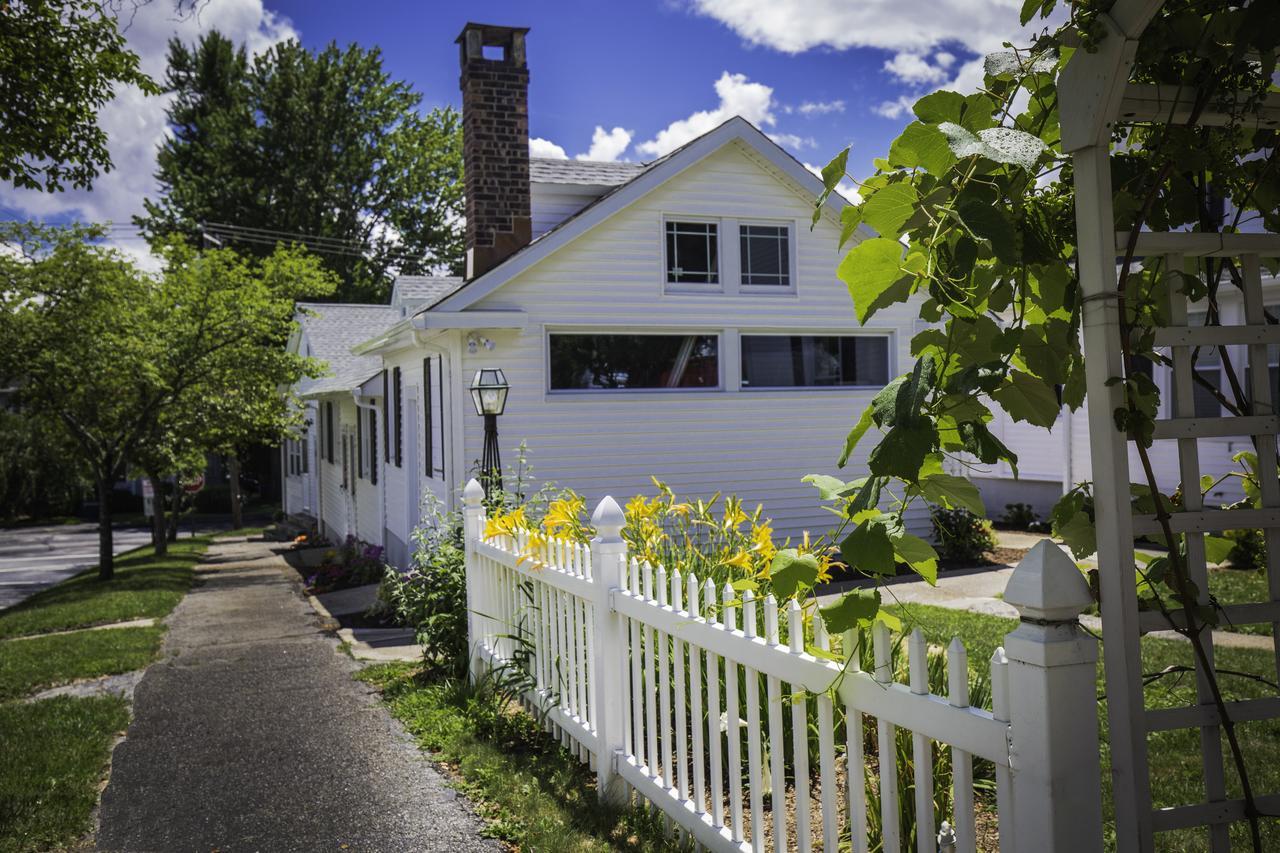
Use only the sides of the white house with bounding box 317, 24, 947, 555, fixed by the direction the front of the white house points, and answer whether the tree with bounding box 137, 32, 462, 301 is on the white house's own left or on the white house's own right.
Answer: on the white house's own right

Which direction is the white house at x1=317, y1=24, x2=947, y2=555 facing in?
to the viewer's left

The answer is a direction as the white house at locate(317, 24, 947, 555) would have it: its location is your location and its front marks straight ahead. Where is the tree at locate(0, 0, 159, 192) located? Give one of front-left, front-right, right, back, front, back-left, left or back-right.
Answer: front-left

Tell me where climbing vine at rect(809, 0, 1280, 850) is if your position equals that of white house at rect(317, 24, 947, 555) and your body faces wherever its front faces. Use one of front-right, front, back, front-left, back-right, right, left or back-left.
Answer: left

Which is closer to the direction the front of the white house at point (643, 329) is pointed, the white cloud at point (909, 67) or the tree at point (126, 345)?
the tree

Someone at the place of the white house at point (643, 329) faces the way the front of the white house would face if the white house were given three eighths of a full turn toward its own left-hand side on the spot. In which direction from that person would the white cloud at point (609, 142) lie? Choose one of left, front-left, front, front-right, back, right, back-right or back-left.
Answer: back-left

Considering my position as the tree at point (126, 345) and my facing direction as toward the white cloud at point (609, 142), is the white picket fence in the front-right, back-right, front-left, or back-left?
back-right

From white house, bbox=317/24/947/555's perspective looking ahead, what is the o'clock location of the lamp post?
The lamp post is roughly at 10 o'clock from the white house.

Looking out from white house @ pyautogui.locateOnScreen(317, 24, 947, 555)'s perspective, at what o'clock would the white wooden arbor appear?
The white wooden arbor is roughly at 9 o'clock from the white house.
